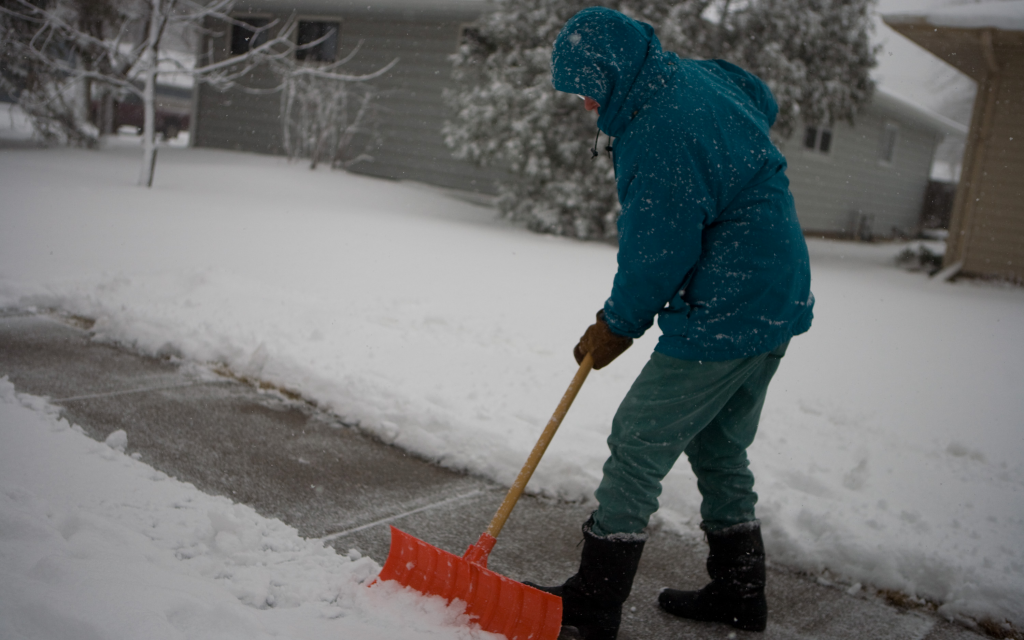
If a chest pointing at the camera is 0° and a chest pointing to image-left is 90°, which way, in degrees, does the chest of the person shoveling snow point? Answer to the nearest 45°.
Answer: approximately 90°
